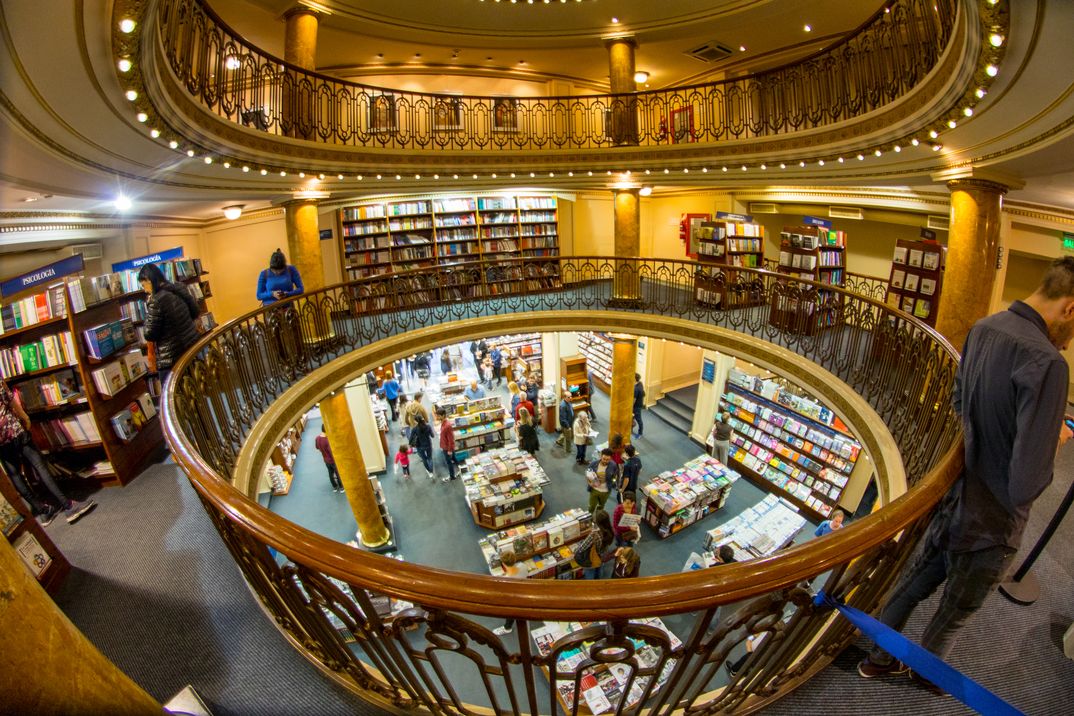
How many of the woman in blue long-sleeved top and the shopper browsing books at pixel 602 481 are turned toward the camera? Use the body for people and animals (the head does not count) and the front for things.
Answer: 2

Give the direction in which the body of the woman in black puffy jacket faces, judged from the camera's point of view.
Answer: to the viewer's left

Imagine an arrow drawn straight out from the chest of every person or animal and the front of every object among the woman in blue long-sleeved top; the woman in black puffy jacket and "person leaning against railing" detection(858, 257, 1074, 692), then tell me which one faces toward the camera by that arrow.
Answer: the woman in blue long-sleeved top

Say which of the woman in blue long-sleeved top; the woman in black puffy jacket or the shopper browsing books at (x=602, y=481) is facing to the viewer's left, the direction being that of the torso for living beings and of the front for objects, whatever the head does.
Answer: the woman in black puffy jacket

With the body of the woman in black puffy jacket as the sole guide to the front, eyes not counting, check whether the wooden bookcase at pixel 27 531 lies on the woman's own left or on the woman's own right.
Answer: on the woman's own left

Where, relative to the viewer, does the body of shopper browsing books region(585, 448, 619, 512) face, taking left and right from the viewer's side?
facing the viewer

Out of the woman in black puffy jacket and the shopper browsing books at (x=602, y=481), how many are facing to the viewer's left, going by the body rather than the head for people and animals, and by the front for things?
1

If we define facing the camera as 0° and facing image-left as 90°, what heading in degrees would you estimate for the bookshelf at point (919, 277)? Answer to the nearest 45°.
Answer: approximately 45°

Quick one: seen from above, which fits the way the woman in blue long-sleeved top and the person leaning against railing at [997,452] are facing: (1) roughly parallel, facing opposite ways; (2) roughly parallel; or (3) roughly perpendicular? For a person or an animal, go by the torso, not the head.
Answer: roughly perpendicular

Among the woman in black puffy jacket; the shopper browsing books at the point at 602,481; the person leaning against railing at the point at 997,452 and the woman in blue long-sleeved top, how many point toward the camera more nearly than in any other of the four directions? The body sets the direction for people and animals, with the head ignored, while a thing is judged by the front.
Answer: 2
